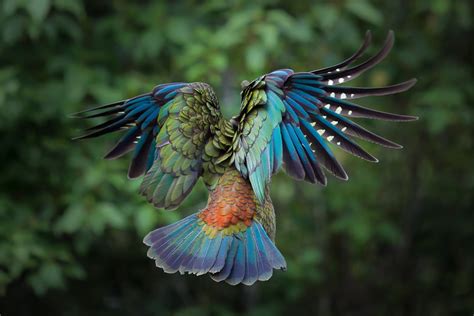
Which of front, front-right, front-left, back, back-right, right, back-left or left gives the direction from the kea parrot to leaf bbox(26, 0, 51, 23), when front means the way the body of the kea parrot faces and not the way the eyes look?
front-left

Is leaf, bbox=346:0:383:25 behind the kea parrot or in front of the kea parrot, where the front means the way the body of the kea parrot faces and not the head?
in front

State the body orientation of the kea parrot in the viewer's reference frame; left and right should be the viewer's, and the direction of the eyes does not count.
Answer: facing away from the viewer
